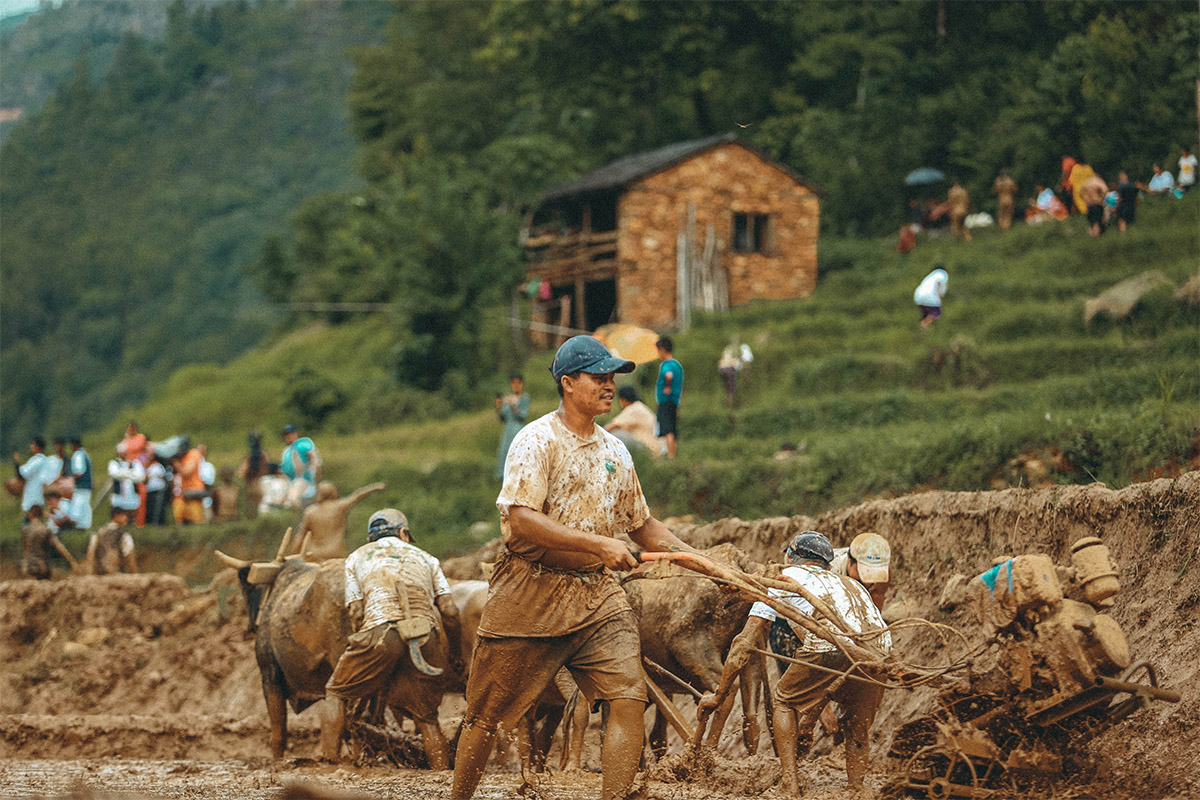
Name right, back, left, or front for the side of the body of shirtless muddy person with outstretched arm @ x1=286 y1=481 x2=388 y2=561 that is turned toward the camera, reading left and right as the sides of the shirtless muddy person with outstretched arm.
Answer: back

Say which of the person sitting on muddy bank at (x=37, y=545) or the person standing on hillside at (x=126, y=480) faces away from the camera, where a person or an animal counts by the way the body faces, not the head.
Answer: the person sitting on muddy bank at (x=37, y=545)

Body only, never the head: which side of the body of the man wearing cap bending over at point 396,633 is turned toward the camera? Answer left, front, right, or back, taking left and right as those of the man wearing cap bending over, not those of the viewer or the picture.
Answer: back

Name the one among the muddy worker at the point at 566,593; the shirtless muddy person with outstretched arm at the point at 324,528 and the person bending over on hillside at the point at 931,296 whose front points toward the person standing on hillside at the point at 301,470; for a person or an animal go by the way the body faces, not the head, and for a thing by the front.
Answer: the shirtless muddy person with outstretched arm

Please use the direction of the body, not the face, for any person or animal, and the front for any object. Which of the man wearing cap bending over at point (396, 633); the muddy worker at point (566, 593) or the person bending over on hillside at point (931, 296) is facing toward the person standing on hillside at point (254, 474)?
the man wearing cap bending over

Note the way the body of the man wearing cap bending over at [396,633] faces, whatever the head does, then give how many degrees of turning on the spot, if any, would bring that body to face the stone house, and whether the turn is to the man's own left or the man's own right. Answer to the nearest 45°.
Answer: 0° — they already face it

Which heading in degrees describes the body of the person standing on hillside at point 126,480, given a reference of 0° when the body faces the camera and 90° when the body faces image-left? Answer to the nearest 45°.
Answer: approximately 0°

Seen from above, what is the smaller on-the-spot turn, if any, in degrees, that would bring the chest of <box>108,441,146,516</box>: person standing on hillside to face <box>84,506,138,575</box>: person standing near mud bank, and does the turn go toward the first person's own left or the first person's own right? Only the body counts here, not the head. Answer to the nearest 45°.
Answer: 0° — they already face them

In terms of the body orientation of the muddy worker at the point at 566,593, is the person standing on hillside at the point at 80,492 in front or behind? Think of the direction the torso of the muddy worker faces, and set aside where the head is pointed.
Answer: behind
